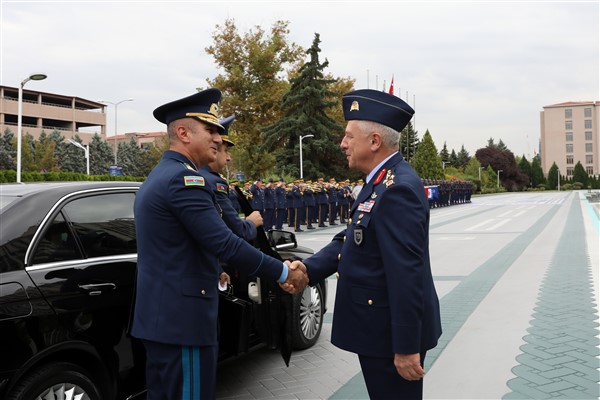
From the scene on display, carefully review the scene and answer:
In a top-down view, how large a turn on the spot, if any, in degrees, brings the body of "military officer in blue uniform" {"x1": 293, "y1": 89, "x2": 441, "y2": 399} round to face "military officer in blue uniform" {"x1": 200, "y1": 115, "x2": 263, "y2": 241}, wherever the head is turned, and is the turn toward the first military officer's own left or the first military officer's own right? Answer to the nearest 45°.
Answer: approximately 45° to the first military officer's own right

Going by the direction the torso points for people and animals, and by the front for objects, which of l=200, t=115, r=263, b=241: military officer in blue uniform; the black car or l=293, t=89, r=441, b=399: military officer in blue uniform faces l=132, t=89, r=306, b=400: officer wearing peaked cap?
l=293, t=89, r=441, b=399: military officer in blue uniform

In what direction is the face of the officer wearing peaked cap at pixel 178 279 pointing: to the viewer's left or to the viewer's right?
to the viewer's right

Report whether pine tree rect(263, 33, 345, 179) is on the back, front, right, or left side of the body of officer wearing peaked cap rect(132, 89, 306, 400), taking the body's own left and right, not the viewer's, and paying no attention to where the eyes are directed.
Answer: left

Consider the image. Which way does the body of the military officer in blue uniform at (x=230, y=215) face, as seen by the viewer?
to the viewer's right

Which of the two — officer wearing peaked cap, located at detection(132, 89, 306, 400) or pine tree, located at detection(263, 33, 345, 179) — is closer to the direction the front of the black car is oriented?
the pine tree

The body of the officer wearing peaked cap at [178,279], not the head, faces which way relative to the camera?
to the viewer's right

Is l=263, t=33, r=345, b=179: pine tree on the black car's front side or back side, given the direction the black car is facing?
on the front side

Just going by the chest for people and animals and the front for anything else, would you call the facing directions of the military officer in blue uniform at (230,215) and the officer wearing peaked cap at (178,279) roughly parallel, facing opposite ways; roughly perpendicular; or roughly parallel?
roughly parallel

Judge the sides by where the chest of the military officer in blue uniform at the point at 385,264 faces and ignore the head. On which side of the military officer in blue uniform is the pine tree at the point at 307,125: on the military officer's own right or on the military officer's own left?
on the military officer's own right

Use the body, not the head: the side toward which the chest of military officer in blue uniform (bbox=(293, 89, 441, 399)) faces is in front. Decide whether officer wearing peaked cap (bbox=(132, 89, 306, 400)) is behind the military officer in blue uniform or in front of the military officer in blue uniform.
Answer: in front

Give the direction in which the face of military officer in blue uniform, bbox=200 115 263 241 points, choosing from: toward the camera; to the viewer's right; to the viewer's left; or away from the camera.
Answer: to the viewer's right

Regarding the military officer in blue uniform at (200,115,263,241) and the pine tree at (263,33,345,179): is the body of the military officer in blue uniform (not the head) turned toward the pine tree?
no

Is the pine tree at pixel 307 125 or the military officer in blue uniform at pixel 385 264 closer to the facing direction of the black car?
the pine tree

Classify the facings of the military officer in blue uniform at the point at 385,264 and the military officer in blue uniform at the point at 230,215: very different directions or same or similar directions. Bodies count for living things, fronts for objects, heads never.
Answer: very different directions

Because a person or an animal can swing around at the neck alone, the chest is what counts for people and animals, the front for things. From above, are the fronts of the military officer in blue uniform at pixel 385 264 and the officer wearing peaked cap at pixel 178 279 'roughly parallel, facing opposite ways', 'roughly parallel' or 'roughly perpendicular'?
roughly parallel, facing opposite ways

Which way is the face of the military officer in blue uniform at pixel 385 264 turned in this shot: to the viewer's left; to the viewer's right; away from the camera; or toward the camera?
to the viewer's left

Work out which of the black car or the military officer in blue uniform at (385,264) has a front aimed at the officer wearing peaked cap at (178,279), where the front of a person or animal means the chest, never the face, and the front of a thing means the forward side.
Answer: the military officer in blue uniform
